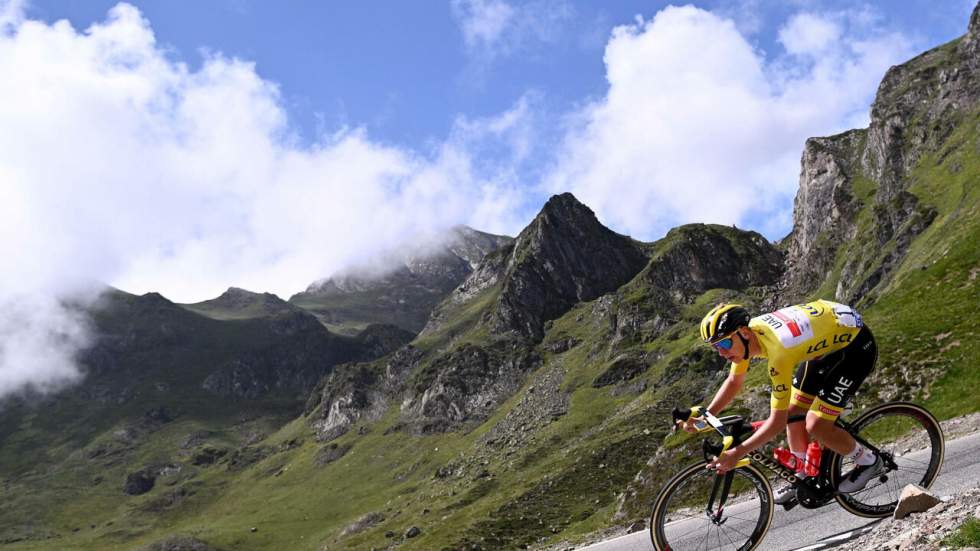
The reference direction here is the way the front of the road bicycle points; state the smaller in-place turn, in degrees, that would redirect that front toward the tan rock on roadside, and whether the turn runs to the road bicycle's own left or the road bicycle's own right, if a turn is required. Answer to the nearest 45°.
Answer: approximately 180°

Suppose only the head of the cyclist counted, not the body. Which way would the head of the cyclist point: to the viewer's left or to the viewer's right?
to the viewer's left

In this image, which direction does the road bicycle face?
to the viewer's left
